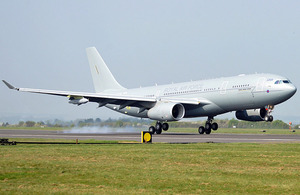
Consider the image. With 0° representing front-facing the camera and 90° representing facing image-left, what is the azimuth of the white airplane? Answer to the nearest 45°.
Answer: approximately 315°
